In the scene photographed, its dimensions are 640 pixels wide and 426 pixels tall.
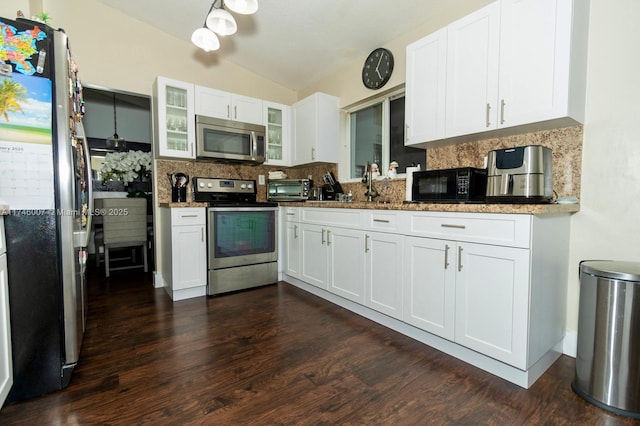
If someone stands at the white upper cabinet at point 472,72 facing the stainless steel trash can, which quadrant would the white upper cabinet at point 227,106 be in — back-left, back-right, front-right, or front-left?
back-right

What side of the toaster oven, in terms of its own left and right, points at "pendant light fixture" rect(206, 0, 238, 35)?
front

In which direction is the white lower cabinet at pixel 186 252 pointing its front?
toward the camera

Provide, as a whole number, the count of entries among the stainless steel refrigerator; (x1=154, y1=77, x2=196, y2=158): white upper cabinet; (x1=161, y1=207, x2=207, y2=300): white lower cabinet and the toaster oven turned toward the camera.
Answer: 3

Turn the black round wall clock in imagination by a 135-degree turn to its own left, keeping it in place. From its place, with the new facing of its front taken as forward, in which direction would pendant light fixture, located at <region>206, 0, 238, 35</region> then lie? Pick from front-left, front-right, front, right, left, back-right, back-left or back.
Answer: back-right

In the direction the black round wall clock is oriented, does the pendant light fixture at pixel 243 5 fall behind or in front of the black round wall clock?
in front

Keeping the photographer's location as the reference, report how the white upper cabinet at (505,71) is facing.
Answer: facing the viewer and to the left of the viewer

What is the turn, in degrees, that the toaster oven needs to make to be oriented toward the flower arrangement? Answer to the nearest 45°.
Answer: approximately 135° to its right

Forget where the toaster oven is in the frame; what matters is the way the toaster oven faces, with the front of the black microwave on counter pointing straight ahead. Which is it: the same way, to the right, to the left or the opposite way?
to the left

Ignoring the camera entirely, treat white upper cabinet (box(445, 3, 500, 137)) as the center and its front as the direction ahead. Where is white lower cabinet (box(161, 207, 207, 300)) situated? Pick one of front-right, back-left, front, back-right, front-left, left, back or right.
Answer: front-right

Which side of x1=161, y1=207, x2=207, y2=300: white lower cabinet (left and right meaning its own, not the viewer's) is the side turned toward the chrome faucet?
left
